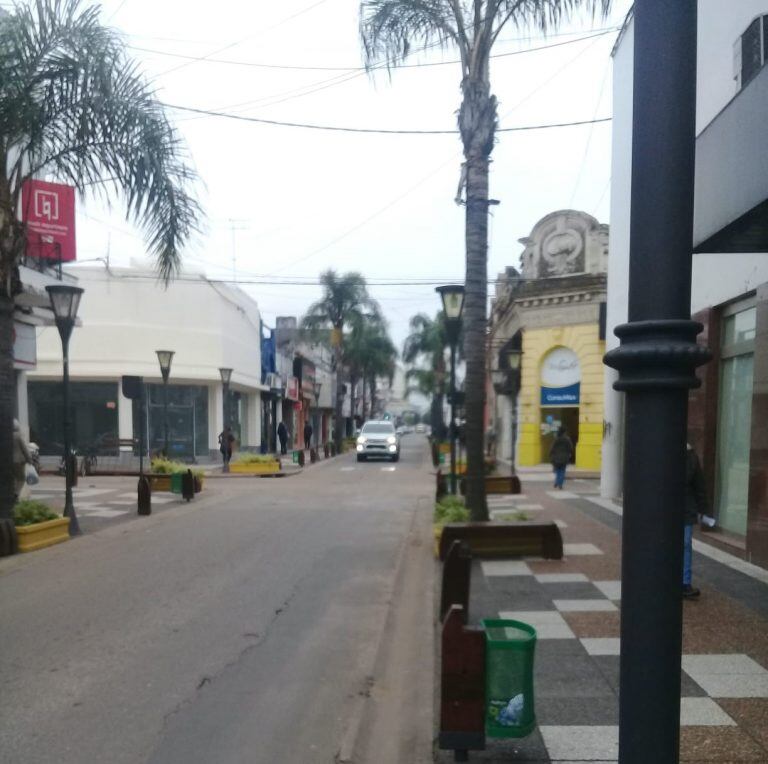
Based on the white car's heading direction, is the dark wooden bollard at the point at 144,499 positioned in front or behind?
in front

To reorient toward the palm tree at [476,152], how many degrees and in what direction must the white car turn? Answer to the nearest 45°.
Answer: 0° — it already faces it

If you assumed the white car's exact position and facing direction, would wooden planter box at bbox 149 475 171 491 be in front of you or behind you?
in front

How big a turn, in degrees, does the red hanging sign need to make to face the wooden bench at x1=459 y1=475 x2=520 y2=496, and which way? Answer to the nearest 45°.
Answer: approximately 45° to its left

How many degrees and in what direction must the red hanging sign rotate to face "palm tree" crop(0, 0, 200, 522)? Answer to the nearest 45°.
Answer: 0° — it already faces it

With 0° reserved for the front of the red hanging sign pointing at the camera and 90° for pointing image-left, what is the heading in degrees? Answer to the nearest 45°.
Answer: approximately 0°

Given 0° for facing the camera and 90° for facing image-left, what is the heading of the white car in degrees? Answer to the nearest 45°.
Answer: approximately 0°

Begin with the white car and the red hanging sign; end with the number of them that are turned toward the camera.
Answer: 2
